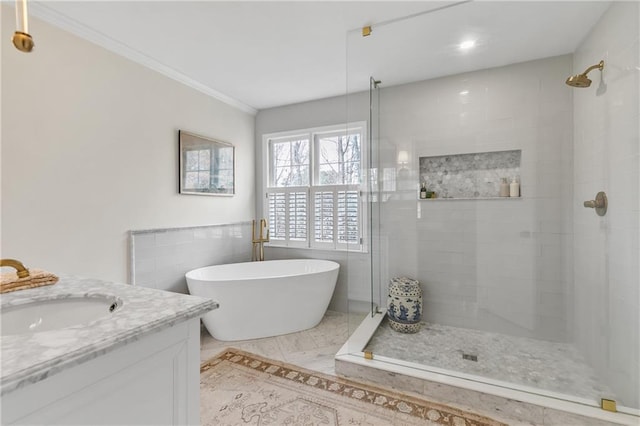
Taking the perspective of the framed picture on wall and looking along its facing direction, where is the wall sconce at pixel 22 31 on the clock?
The wall sconce is roughly at 2 o'clock from the framed picture on wall.

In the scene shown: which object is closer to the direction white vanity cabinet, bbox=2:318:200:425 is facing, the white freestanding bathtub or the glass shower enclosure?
the glass shower enclosure

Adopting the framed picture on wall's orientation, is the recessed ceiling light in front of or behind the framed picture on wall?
in front

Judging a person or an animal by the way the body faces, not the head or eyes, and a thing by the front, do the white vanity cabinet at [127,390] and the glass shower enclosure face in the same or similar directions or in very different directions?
very different directions

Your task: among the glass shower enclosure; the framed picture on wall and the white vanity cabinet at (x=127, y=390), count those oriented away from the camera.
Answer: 0

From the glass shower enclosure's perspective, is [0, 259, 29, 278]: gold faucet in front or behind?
in front

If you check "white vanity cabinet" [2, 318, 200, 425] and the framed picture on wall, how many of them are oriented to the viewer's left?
0

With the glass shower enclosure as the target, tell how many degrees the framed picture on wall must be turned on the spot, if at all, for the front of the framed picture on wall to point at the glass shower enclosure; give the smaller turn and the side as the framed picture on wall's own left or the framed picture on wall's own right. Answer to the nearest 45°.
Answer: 0° — it already faces it

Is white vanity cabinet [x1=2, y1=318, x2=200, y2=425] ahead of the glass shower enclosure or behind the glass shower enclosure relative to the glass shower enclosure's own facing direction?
ahead

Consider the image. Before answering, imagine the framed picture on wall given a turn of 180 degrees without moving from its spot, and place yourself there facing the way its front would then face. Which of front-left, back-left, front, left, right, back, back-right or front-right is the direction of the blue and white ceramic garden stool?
back

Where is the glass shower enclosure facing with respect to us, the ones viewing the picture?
facing the viewer and to the left of the viewer

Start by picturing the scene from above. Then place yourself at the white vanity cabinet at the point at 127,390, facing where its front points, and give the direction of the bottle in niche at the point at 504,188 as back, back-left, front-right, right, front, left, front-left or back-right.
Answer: front-left

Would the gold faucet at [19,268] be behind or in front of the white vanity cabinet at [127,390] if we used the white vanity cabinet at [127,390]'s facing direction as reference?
behind

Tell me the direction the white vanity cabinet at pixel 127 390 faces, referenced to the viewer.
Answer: facing the viewer and to the right of the viewer

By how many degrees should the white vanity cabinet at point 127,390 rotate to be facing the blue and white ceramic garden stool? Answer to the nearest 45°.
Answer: approximately 45° to its left

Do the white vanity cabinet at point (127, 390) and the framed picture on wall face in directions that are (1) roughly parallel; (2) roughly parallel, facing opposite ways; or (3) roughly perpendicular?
roughly parallel

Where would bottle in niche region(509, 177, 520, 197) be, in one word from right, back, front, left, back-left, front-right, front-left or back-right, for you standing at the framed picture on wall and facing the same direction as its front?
front
